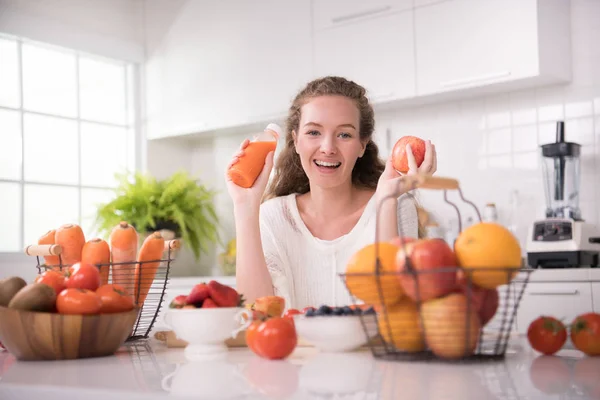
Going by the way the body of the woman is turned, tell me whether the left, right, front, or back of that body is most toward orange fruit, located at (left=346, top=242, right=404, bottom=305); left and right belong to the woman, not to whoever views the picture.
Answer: front

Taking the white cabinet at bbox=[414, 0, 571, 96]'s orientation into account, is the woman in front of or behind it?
in front

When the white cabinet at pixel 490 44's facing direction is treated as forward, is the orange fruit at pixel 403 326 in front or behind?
in front

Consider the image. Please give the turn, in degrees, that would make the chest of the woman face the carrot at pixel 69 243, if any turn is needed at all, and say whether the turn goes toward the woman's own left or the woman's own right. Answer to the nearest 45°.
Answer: approximately 45° to the woman's own right

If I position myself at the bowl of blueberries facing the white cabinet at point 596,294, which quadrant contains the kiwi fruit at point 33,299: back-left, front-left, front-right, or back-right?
back-left

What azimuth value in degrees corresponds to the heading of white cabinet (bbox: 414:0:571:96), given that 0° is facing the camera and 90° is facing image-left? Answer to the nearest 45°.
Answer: approximately 45°

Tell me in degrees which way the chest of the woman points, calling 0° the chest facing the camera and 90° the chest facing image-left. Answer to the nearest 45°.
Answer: approximately 0°
